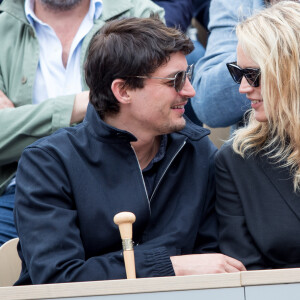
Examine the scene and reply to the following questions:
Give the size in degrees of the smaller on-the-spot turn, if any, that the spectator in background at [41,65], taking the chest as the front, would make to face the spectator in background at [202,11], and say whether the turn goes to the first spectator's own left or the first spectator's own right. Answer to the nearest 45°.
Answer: approximately 135° to the first spectator's own left

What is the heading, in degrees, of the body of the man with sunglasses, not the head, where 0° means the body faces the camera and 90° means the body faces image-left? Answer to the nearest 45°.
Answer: approximately 315°

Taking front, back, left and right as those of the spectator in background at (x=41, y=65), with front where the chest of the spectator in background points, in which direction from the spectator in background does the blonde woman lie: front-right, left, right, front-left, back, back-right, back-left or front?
front-left

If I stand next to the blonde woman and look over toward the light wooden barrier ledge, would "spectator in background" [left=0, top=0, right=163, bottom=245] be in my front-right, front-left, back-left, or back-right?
back-right

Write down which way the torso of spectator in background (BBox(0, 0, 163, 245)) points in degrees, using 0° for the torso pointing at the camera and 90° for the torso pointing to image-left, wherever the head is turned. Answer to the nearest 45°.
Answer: approximately 0°

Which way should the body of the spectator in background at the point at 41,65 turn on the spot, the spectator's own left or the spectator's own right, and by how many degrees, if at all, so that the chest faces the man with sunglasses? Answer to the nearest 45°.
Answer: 0° — they already face them

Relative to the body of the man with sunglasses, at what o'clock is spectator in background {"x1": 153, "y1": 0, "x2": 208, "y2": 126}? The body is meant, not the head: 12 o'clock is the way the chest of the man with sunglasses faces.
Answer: The spectator in background is roughly at 8 o'clock from the man with sunglasses.

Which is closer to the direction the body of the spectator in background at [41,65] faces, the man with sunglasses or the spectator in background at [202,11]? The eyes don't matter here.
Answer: the man with sunglasses

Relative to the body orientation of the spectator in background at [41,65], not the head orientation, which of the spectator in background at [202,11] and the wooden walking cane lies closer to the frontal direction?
the wooden walking cane
